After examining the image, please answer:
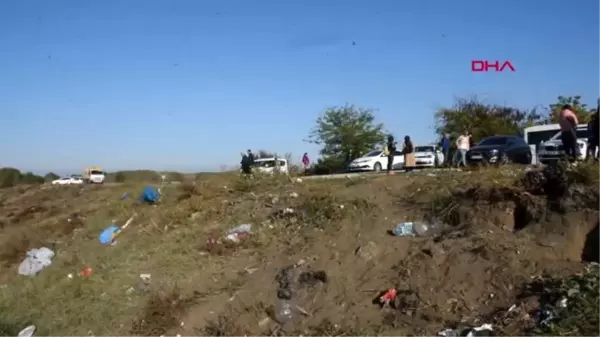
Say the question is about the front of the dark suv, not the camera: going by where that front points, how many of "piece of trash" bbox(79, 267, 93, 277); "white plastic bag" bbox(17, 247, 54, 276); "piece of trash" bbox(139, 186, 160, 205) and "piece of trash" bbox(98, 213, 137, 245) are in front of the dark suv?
4

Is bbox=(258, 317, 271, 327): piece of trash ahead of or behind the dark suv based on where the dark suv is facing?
ahead

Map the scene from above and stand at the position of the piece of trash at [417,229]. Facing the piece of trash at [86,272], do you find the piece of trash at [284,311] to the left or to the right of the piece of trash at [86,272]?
left

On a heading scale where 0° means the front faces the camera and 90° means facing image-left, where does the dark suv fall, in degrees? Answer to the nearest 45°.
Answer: approximately 45°

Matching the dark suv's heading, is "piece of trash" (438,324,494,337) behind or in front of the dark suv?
in front

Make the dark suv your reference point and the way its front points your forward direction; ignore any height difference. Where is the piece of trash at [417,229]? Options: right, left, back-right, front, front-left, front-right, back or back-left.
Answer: front-left

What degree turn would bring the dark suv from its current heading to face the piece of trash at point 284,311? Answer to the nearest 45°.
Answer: approximately 45° to its left

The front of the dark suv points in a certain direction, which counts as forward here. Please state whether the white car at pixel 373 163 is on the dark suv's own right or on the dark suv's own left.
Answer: on the dark suv's own right
